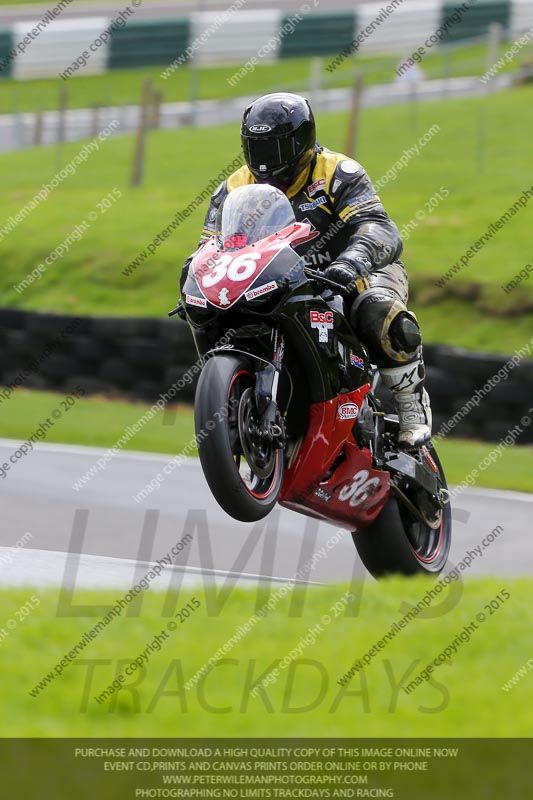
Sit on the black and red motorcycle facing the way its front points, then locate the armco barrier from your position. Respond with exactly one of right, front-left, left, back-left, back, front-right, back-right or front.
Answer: back-right

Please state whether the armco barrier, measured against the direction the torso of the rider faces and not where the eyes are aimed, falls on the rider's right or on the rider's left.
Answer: on the rider's right

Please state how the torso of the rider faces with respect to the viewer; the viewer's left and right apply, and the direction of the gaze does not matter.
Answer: facing the viewer and to the left of the viewer

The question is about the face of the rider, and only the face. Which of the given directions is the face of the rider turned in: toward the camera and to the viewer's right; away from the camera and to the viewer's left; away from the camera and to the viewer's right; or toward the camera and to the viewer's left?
toward the camera and to the viewer's left
